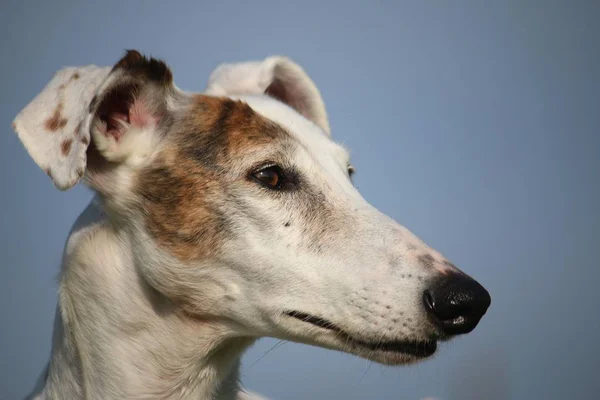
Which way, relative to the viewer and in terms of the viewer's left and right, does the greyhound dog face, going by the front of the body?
facing the viewer and to the right of the viewer
